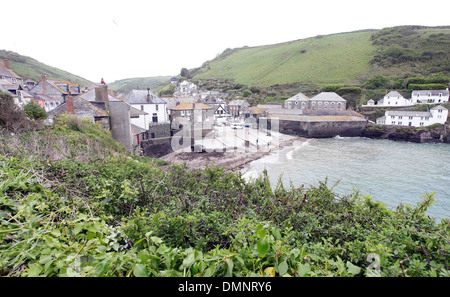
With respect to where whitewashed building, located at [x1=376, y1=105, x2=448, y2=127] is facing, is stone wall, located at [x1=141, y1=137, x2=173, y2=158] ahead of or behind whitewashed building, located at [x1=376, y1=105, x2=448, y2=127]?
ahead

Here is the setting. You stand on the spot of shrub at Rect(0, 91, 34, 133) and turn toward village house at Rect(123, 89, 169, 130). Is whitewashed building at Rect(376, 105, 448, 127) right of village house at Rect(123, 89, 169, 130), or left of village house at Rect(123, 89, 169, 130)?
right

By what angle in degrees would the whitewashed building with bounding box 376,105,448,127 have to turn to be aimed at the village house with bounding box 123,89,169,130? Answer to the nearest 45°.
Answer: approximately 45° to its right

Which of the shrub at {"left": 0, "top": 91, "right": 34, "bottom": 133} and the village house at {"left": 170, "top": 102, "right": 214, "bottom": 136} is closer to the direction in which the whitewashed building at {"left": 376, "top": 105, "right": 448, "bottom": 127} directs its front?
the shrub

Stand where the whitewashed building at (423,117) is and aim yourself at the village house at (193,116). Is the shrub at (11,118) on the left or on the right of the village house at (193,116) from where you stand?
left

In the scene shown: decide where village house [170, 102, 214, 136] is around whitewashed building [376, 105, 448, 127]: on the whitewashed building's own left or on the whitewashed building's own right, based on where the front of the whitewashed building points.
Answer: on the whitewashed building's own right

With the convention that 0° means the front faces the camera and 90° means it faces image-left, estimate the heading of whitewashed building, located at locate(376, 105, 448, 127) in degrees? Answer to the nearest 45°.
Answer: approximately 0°

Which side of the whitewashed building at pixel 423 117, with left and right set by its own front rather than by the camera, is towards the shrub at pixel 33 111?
front

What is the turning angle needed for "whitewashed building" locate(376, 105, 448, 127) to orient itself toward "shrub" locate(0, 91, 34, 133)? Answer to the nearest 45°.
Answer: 0° — it already faces it
